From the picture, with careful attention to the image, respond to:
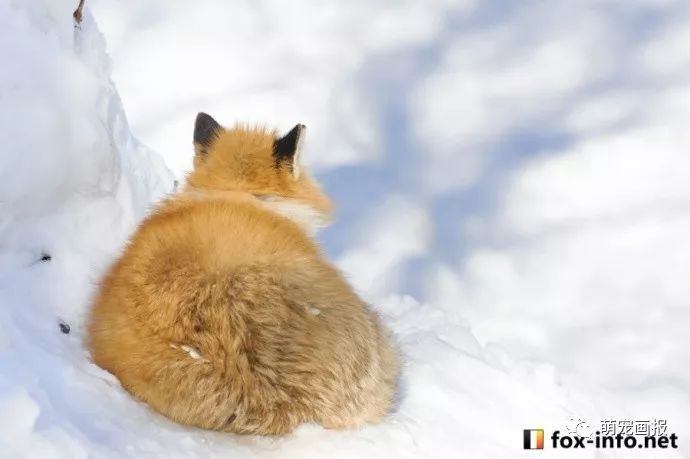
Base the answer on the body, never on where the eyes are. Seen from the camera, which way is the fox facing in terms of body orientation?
away from the camera
